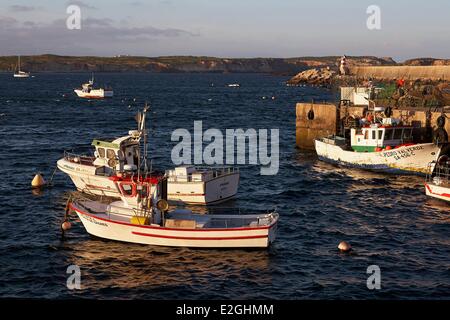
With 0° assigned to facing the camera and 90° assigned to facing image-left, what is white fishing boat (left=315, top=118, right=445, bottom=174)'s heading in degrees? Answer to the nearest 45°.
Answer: approximately 315°

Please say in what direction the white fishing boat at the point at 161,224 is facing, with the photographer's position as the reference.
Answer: facing to the left of the viewer

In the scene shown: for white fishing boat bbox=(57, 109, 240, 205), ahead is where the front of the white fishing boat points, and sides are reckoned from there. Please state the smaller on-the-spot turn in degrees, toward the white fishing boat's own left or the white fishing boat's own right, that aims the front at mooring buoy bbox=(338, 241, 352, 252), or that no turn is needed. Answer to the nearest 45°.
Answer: approximately 180°

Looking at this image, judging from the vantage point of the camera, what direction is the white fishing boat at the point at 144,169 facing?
facing away from the viewer and to the left of the viewer

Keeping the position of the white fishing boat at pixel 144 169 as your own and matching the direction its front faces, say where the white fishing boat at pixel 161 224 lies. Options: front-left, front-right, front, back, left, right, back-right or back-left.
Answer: back-left

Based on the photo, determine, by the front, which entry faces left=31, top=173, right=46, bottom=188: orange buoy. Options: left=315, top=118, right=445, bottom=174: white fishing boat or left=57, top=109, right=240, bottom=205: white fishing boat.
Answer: left=57, top=109, right=240, bottom=205: white fishing boat

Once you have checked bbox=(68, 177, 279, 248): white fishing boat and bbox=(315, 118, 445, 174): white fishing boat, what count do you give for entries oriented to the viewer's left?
1

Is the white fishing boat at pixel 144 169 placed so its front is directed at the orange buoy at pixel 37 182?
yes

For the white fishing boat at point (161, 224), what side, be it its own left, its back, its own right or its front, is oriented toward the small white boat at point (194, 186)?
right

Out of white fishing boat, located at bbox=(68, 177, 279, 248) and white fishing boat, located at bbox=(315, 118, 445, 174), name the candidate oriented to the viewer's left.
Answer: white fishing boat, located at bbox=(68, 177, 279, 248)
